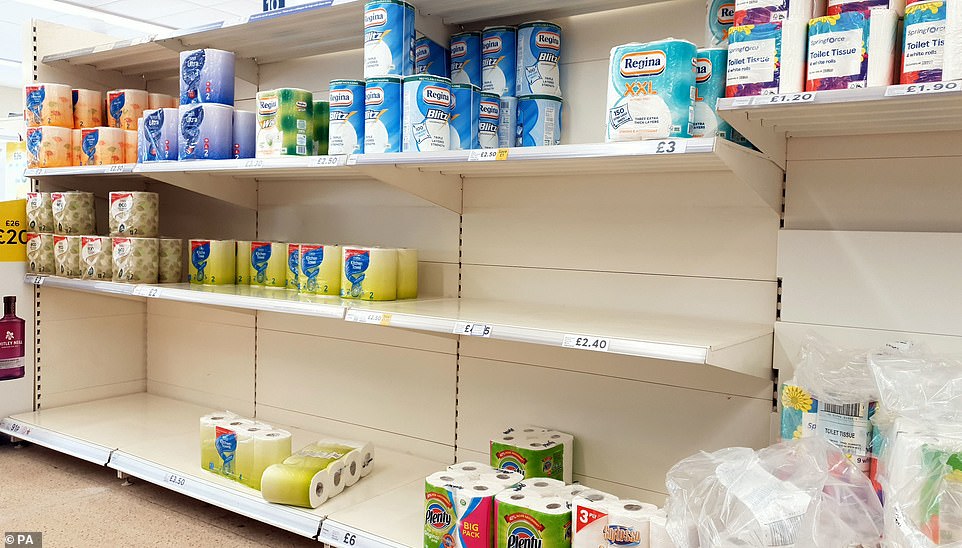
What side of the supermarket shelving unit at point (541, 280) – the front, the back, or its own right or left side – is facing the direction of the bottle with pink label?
right

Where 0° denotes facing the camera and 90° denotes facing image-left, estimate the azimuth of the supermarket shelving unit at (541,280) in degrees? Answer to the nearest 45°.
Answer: approximately 45°
